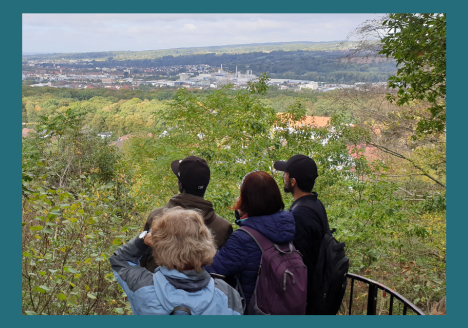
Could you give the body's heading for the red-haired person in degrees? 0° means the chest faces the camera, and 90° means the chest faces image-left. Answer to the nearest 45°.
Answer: approximately 135°

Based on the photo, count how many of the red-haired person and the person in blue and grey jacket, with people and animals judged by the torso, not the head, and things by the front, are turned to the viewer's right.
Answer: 0

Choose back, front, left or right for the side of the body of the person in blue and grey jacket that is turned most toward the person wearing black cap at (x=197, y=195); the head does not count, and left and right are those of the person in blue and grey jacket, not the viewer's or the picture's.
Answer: front

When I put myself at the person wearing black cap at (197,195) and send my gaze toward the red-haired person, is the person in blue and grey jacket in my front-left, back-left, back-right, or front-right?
front-right

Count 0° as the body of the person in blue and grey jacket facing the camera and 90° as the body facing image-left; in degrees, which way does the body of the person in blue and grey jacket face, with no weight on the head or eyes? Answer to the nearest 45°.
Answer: approximately 180°

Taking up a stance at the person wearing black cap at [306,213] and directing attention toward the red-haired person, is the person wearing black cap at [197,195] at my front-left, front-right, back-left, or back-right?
front-right

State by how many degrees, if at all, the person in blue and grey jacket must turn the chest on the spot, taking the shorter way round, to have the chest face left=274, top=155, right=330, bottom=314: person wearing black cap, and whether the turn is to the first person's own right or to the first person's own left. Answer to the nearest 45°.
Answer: approximately 45° to the first person's own right
